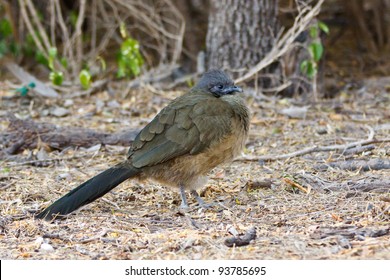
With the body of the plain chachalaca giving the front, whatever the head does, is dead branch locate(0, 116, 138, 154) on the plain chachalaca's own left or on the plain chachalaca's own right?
on the plain chachalaca's own left

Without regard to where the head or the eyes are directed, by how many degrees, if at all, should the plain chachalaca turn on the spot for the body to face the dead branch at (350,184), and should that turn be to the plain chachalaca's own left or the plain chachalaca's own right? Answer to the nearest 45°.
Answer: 0° — it already faces it

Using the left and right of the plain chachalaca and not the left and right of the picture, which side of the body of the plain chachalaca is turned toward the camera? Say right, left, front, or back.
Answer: right

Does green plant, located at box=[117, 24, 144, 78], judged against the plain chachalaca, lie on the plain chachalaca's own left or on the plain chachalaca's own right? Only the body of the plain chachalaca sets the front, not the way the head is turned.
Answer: on the plain chachalaca's own left

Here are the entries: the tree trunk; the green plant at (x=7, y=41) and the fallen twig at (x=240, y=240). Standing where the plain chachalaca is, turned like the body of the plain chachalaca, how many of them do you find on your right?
1

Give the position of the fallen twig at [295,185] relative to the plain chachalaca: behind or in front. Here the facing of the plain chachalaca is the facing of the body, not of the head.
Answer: in front

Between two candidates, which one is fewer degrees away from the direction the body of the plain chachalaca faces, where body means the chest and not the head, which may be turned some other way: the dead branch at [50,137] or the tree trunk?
the tree trunk

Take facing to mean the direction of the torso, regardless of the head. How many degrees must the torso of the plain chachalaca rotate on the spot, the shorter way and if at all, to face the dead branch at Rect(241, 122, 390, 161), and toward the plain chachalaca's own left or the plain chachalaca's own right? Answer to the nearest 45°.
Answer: approximately 45° to the plain chachalaca's own left

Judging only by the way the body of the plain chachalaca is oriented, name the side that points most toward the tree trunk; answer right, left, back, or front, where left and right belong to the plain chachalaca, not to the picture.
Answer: left

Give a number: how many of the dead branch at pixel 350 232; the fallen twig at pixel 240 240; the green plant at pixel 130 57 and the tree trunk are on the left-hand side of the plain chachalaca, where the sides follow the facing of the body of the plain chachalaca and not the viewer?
2
